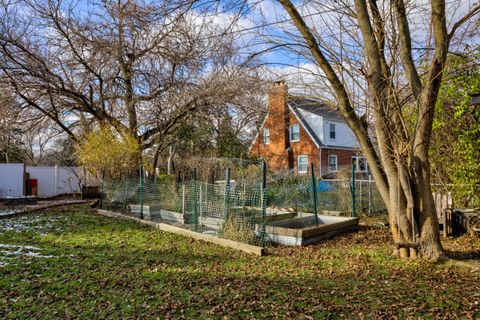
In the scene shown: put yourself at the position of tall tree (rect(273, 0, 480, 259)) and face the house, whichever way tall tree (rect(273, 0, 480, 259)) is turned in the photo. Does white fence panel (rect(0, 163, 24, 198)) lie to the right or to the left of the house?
left

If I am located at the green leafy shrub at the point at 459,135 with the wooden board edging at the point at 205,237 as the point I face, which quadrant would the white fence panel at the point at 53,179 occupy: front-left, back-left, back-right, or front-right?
front-right

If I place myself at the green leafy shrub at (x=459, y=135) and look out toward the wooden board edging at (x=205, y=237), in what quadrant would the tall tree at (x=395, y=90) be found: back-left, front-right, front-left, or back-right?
front-left
